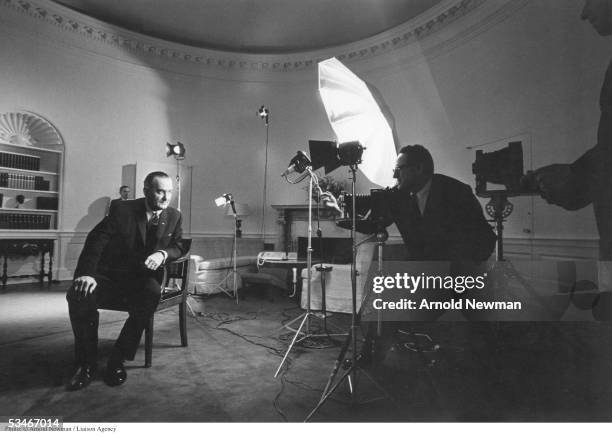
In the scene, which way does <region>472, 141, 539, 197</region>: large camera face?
to the viewer's left

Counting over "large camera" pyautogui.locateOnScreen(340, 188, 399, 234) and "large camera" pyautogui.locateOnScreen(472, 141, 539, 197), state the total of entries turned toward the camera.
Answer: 0

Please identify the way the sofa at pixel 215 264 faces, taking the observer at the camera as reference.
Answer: facing the viewer and to the right of the viewer

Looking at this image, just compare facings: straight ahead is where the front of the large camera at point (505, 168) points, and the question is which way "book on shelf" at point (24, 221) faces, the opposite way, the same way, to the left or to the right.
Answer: the opposite way

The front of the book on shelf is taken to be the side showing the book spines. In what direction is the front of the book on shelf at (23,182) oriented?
toward the camera

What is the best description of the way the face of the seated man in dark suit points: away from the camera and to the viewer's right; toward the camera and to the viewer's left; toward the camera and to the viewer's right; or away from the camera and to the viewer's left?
toward the camera and to the viewer's right

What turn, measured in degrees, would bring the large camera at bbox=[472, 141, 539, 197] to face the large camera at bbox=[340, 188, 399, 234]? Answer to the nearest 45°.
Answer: approximately 45° to its left

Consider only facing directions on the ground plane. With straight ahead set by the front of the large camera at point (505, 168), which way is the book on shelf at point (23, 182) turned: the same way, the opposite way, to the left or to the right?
the opposite way

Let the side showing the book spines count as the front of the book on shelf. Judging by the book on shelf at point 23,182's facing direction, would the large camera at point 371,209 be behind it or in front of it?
in front

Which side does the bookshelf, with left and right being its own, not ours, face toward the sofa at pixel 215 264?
front

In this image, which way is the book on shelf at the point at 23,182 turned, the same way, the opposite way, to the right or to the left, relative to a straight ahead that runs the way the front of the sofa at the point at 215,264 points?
the same way

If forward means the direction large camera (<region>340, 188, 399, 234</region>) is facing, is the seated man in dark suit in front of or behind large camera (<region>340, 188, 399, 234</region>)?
in front

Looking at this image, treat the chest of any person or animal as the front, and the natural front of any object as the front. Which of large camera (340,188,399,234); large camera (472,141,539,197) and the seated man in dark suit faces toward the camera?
the seated man in dark suit

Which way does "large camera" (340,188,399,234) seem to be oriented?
to the viewer's left

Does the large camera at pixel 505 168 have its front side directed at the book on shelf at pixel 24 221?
yes
